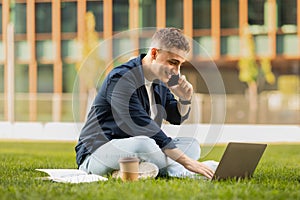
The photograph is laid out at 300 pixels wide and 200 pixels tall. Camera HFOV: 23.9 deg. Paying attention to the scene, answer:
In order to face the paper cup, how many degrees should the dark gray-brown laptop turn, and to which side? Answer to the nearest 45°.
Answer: approximately 45° to its left

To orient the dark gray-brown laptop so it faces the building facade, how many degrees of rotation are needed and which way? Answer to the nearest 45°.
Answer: approximately 45° to its right

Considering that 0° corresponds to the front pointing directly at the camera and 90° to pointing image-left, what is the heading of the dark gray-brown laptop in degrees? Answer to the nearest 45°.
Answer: approximately 135°

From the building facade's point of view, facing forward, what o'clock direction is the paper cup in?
The paper cup is roughly at 12 o'clock from the building facade.

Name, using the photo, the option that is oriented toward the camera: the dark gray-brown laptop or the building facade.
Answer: the building facade

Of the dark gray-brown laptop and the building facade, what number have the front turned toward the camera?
1

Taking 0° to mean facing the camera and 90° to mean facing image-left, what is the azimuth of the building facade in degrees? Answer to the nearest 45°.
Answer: approximately 0°

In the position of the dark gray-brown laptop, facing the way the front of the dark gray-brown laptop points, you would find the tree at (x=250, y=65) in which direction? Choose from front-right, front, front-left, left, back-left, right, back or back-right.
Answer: front-right
